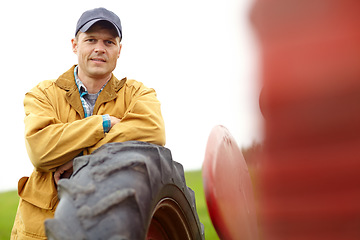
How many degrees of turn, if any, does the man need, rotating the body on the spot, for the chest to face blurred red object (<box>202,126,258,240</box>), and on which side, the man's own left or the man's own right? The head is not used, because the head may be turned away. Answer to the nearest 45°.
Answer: approximately 45° to the man's own left

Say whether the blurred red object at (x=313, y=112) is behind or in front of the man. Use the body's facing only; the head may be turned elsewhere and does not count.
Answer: in front

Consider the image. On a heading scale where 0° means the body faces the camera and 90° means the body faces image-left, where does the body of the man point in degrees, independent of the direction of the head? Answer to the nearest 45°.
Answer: approximately 0°
